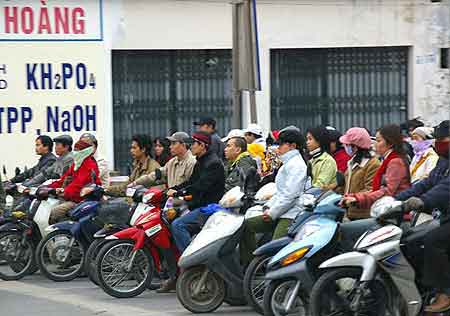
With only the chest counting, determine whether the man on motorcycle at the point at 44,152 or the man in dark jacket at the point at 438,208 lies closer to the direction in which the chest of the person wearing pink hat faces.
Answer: the man on motorcycle

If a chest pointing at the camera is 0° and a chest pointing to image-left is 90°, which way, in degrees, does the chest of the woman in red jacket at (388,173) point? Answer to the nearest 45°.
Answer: approximately 90°

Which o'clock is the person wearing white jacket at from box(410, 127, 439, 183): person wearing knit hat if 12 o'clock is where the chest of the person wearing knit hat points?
The person wearing white jacket is roughly at 12 o'clock from the person wearing knit hat.

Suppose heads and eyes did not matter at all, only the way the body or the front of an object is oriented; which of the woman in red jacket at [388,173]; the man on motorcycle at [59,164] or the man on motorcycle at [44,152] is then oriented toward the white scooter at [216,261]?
the woman in red jacket

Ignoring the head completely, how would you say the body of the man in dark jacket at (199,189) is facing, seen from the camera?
to the viewer's left

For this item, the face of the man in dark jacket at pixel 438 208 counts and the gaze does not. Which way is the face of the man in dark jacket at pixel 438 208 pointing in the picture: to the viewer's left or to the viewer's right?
to the viewer's left

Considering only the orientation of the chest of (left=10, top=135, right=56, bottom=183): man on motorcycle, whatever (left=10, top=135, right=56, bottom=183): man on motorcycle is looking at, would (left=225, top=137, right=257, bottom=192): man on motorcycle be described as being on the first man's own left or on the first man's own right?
on the first man's own left

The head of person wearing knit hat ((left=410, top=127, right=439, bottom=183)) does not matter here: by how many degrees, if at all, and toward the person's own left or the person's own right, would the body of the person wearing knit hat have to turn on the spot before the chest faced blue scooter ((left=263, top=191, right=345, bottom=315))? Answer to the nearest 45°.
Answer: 0° — they already face it

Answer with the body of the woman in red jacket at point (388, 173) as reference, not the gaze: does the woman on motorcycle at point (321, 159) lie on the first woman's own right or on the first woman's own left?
on the first woman's own right

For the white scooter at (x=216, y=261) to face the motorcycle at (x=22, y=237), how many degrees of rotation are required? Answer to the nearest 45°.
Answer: approximately 45° to its right

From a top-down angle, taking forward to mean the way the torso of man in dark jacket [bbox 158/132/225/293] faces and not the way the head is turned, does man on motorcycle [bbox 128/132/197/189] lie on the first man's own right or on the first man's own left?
on the first man's own right

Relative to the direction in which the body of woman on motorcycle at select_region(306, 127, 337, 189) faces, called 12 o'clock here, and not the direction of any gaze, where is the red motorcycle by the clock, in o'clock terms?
The red motorcycle is roughly at 12 o'clock from the woman on motorcycle.
